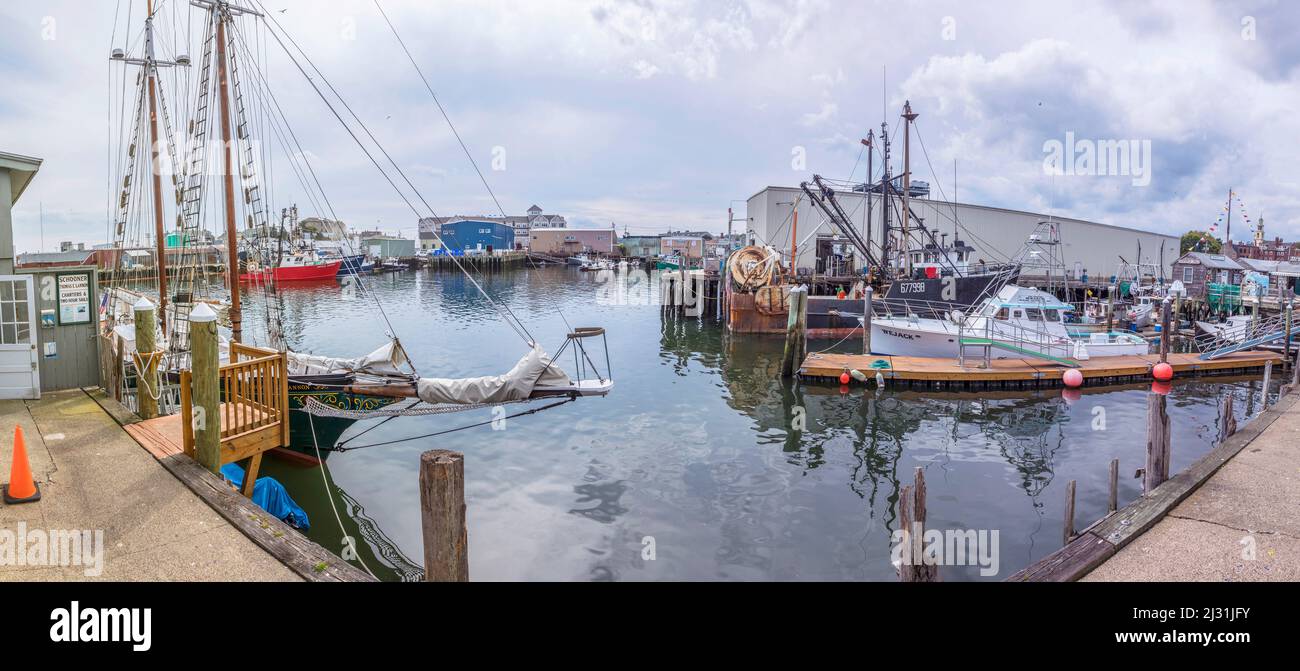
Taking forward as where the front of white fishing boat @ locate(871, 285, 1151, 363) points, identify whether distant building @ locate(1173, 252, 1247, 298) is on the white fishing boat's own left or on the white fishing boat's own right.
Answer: on the white fishing boat's own right

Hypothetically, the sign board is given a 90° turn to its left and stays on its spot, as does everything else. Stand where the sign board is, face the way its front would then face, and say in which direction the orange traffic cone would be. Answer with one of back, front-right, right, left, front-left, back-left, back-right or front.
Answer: right

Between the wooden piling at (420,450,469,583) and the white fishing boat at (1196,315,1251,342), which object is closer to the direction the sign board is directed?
the wooden piling

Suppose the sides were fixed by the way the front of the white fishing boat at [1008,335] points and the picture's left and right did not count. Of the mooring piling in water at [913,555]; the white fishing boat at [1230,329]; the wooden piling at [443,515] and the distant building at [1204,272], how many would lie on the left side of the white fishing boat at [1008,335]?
2

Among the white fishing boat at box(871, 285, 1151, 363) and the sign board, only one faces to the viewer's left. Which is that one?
the white fishing boat

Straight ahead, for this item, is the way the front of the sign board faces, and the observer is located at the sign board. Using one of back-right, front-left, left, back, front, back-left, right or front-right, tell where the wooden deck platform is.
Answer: front

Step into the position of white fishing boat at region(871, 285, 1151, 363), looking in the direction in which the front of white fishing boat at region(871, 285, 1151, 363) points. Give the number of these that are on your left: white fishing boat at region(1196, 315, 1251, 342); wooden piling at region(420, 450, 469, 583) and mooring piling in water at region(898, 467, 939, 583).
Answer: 2

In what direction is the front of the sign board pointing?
toward the camera

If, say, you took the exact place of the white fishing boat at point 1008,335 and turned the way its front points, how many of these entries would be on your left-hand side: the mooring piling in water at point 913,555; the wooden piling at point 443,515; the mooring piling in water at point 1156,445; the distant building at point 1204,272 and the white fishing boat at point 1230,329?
3

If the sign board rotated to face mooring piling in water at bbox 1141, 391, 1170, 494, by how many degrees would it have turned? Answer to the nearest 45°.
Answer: approximately 45° to its left

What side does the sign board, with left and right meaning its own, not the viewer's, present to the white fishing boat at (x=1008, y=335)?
left

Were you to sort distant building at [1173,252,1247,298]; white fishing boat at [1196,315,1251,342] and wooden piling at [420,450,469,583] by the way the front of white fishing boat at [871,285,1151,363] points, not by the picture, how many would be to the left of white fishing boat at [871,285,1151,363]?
1

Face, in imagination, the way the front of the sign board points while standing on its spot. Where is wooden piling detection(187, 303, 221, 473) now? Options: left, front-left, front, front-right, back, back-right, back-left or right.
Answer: front

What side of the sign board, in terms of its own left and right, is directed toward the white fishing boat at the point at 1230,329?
left

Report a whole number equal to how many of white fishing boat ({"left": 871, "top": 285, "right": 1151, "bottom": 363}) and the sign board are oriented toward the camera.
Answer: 1

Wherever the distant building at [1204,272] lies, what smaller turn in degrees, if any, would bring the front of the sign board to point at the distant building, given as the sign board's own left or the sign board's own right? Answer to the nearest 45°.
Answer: approximately 90° to the sign board's own left

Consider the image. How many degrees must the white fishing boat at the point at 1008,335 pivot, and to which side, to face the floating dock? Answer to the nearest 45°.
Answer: approximately 90° to its left

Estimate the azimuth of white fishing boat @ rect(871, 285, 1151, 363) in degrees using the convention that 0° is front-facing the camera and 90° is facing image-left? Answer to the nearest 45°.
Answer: approximately 90°
